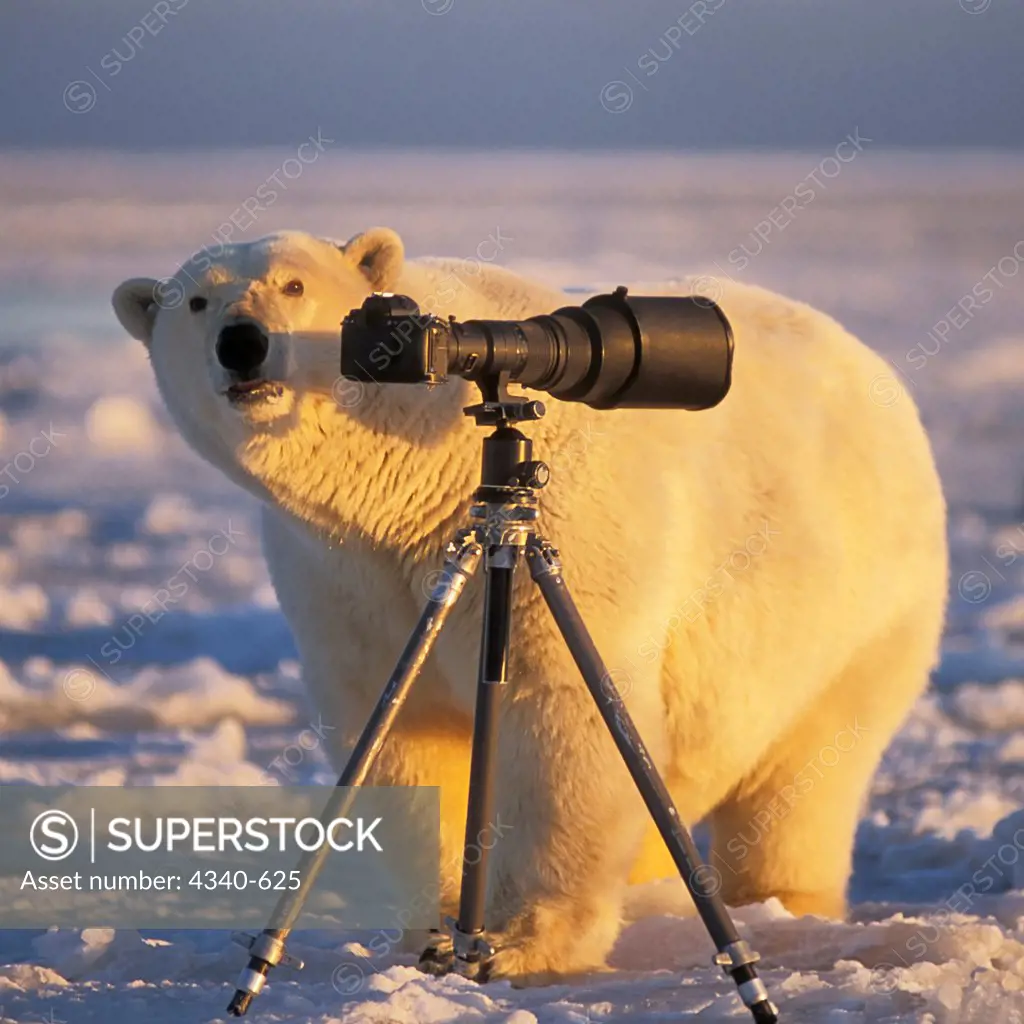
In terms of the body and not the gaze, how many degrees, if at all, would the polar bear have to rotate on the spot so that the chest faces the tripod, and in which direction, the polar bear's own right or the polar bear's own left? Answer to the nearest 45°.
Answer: approximately 45° to the polar bear's own left

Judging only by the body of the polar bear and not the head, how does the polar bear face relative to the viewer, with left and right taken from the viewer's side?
facing the viewer and to the left of the viewer

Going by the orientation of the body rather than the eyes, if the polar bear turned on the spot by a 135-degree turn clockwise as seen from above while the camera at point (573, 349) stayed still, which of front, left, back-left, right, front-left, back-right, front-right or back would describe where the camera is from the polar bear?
back
